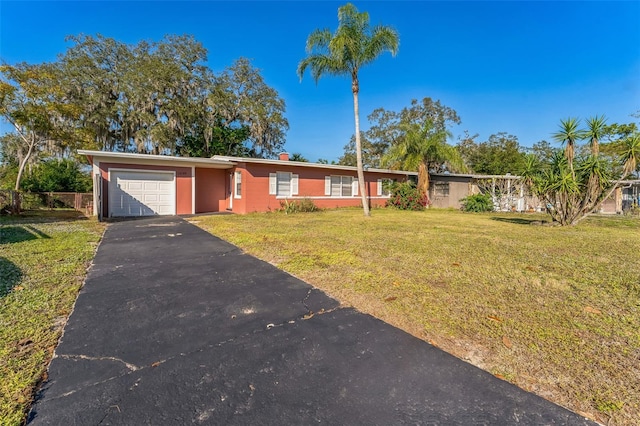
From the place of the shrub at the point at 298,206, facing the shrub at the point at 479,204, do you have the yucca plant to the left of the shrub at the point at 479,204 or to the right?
right

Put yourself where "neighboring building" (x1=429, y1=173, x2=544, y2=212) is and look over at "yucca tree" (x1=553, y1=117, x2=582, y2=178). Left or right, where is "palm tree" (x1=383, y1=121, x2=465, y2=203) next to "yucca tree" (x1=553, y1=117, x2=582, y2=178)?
right

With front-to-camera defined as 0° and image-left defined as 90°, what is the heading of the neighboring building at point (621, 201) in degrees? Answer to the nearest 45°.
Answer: approximately 315°

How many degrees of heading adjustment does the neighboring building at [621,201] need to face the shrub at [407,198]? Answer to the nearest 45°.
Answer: approximately 90° to its right

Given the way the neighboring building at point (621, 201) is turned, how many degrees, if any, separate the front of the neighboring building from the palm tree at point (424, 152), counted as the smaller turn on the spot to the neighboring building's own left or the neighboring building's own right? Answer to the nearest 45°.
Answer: approximately 90° to the neighboring building's own right

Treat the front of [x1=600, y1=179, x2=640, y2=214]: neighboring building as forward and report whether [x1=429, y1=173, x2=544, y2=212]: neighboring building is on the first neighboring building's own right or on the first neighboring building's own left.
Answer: on the first neighboring building's own right

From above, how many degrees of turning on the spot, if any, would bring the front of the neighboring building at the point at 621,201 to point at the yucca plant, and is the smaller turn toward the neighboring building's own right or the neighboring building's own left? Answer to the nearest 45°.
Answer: approximately 45° to the neighboring building's own right

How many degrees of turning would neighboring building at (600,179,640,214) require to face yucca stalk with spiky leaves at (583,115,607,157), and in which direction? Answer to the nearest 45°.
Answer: approximately 45° to its right
